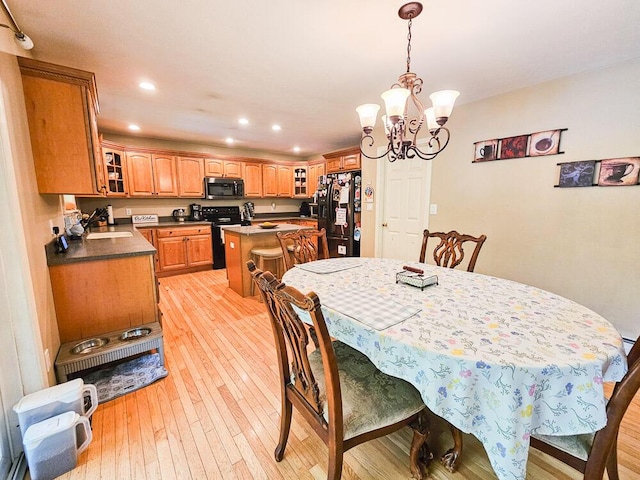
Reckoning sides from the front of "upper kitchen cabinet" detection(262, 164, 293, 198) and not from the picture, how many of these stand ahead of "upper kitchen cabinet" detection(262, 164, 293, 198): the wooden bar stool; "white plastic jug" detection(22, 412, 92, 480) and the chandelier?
3

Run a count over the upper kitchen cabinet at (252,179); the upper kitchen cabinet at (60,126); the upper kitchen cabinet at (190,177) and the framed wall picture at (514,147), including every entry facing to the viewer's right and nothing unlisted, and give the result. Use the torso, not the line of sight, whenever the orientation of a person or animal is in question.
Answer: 1

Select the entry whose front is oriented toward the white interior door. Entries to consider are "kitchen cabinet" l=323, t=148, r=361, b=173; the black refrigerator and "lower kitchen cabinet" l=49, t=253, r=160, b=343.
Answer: the lower kitchen cabinet

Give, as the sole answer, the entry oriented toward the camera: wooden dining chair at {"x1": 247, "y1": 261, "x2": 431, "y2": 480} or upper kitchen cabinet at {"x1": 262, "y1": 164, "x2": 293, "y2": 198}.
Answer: the upper kitchen cabinet

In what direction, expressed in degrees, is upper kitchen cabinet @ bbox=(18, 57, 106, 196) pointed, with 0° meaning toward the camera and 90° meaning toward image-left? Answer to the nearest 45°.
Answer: approximately 270°

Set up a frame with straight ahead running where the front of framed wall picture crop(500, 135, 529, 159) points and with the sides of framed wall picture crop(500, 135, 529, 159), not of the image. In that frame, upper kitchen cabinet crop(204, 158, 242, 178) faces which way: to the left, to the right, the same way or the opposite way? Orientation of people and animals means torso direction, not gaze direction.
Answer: to the left

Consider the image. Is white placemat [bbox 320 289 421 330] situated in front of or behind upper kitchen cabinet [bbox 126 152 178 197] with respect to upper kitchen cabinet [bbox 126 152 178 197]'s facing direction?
in front

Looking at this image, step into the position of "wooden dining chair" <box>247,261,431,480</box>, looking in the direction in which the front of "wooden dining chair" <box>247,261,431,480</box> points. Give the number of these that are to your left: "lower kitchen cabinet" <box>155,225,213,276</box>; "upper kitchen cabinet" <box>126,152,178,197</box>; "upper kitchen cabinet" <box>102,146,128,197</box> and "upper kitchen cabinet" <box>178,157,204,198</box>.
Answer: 4

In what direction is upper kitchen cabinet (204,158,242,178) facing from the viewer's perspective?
toward the camera

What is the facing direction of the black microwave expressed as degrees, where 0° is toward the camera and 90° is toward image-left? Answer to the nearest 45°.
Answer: approximately 0°

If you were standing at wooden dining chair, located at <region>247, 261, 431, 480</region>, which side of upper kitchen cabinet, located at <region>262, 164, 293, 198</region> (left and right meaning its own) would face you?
front

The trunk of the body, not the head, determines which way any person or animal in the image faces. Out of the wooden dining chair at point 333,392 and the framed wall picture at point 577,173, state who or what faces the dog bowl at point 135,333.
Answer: the framed wall picture

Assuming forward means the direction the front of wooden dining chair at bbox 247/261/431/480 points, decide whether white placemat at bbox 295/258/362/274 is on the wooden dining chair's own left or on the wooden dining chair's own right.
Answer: on the wooden dining chair's own left

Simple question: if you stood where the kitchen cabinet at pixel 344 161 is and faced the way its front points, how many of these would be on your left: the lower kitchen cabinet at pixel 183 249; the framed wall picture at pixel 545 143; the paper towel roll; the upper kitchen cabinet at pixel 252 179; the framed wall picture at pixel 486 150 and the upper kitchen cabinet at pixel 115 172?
2

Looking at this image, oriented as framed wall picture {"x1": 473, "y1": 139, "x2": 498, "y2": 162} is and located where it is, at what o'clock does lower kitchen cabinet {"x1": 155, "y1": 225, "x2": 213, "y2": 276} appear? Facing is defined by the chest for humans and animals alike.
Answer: The lower kitchen cabinet is roughly at 1 o'clock from the framed wall picture.

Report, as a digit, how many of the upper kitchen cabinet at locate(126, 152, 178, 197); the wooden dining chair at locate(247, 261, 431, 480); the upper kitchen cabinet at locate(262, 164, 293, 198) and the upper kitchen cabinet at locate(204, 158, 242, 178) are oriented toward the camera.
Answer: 3

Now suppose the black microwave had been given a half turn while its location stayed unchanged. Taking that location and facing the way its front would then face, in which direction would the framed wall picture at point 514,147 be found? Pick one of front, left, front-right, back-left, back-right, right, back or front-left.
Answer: back-right

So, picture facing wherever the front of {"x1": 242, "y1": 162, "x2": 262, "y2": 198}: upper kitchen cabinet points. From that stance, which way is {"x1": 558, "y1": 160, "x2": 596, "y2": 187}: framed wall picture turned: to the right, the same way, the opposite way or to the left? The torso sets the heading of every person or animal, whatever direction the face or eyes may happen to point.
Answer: to the right

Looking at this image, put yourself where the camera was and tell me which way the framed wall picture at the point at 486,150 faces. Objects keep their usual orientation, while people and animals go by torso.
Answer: facing the viewer and to the left of the viewer

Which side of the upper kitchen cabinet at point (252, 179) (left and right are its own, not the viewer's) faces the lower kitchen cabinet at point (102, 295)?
front

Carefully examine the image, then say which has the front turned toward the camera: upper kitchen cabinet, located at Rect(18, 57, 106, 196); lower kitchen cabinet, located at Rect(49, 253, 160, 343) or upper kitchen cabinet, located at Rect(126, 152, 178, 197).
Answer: upper kitchen cabinet, located at Rect(126, 152, 178, 197)

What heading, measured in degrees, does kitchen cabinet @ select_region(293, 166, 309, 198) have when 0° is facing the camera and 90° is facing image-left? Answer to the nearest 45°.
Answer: approximately 0°
